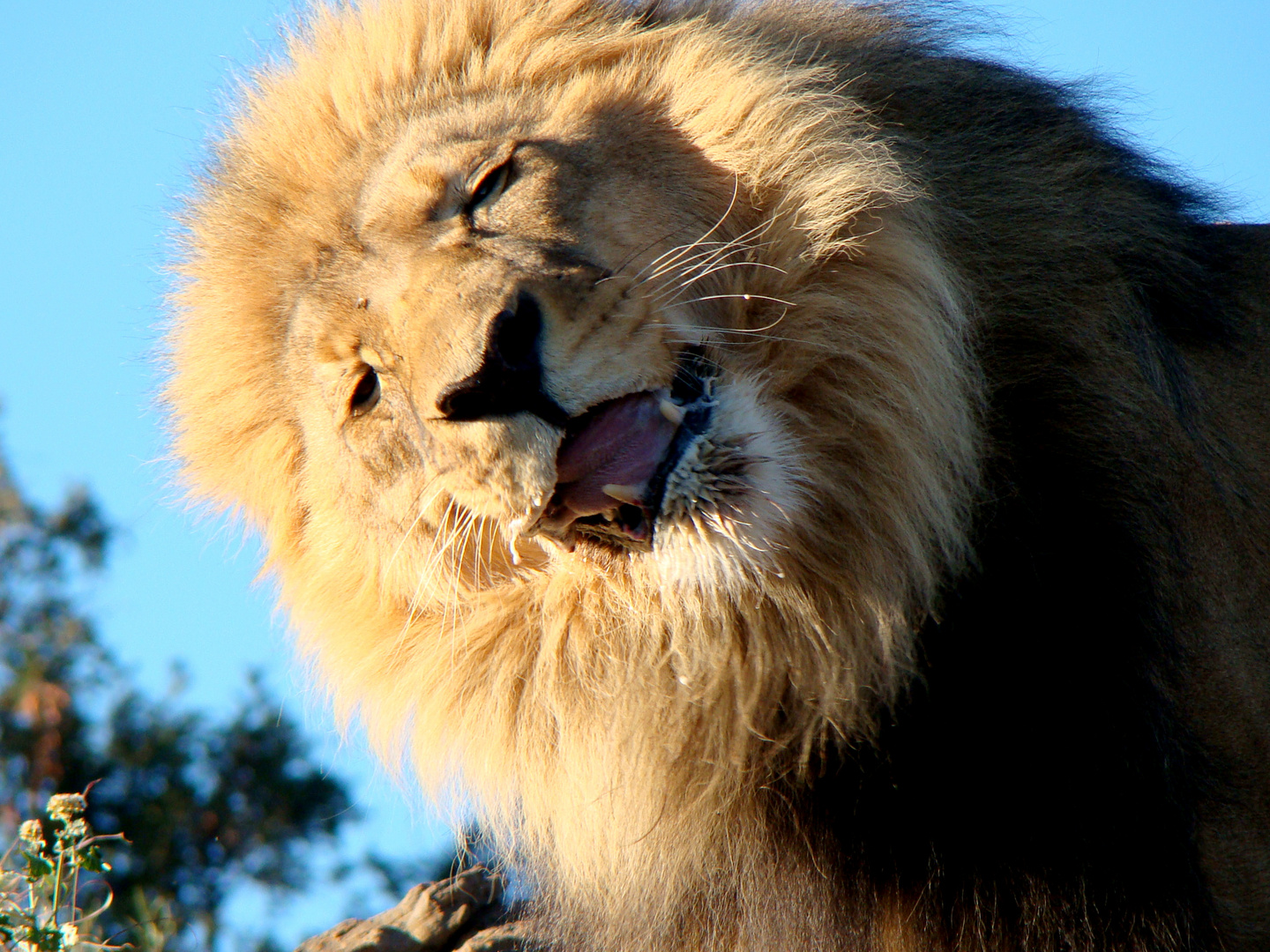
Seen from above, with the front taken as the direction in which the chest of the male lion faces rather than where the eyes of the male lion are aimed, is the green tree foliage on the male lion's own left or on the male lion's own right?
on the male lion's own right
